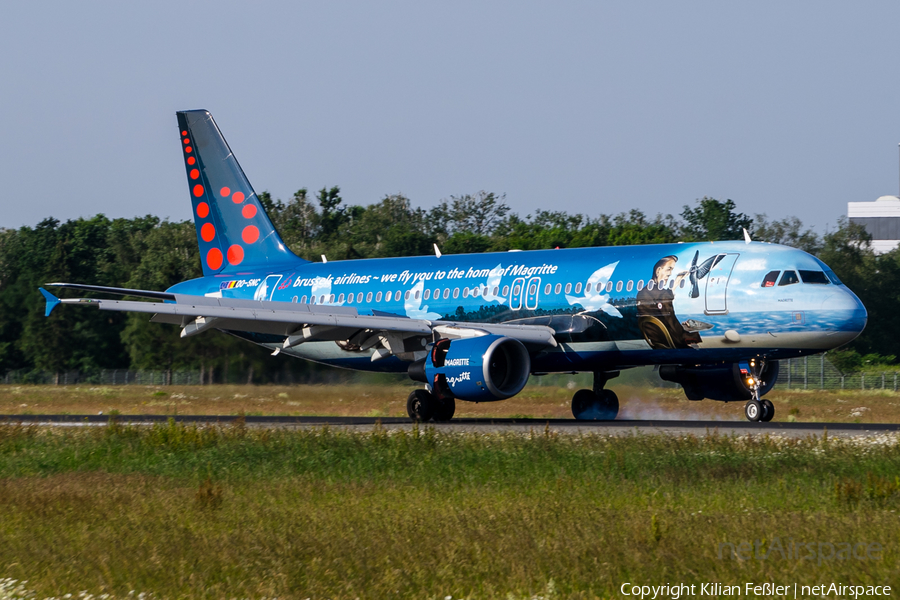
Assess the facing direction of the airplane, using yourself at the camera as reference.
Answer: facing the viewer and to the right of the viewer
